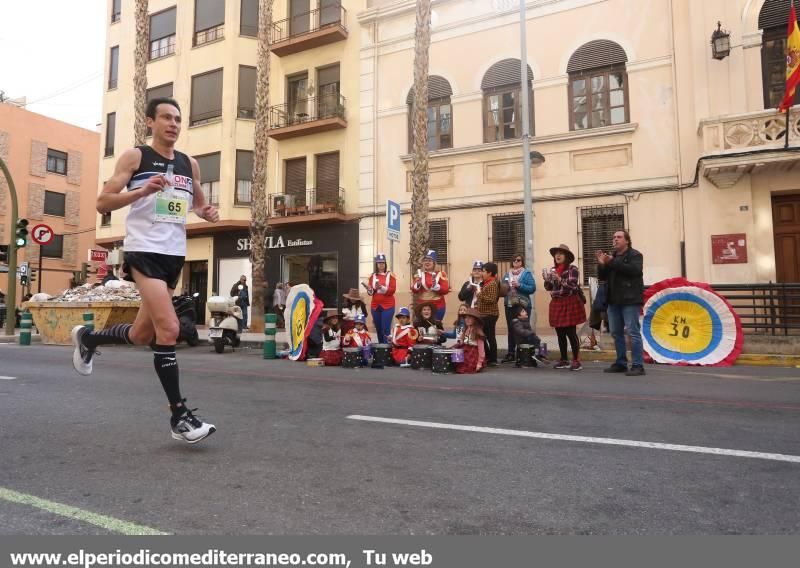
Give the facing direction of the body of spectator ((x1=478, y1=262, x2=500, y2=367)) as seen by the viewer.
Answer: to the viewer's left

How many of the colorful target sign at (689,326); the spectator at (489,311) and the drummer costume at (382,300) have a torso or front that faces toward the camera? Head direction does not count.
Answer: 2

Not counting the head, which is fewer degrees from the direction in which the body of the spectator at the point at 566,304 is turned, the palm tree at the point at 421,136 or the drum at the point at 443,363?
the drum

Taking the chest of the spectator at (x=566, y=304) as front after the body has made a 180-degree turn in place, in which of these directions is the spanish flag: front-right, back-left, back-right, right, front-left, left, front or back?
front

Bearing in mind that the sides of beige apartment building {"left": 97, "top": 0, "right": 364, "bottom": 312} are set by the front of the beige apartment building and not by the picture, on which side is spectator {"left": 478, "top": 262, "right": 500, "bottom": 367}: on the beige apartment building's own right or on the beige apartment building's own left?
on the beige apartment building's own left

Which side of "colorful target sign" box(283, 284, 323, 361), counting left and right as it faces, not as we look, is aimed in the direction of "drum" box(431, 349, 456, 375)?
left

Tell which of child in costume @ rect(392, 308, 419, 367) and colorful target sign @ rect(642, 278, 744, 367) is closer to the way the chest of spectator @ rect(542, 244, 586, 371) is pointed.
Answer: the child in costume
